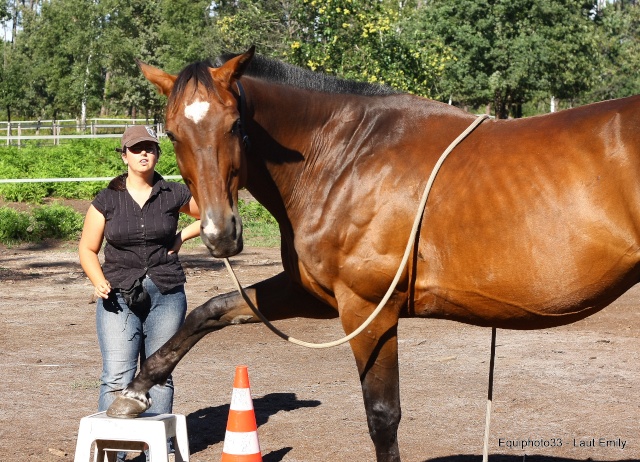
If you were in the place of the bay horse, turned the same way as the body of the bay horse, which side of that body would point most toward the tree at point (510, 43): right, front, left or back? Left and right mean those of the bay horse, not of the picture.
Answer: right

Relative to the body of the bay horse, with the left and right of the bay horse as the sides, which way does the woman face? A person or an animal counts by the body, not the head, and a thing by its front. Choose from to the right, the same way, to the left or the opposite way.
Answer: to the left

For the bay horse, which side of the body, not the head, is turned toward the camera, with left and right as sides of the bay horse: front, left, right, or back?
left

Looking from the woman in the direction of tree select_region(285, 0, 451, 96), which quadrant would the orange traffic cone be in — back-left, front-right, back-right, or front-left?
back-right

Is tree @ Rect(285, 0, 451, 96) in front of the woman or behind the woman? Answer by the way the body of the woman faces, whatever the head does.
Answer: behind

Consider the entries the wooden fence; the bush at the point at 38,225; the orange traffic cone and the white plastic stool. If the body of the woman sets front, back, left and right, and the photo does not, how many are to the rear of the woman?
2

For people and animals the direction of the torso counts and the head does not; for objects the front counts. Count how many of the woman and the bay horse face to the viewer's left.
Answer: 1

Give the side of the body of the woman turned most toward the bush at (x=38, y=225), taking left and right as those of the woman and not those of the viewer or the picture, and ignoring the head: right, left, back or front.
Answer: back

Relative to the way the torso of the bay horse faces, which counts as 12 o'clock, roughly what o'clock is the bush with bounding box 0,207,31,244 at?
The bush is roughly at 2 o'clock from the bay horse.
